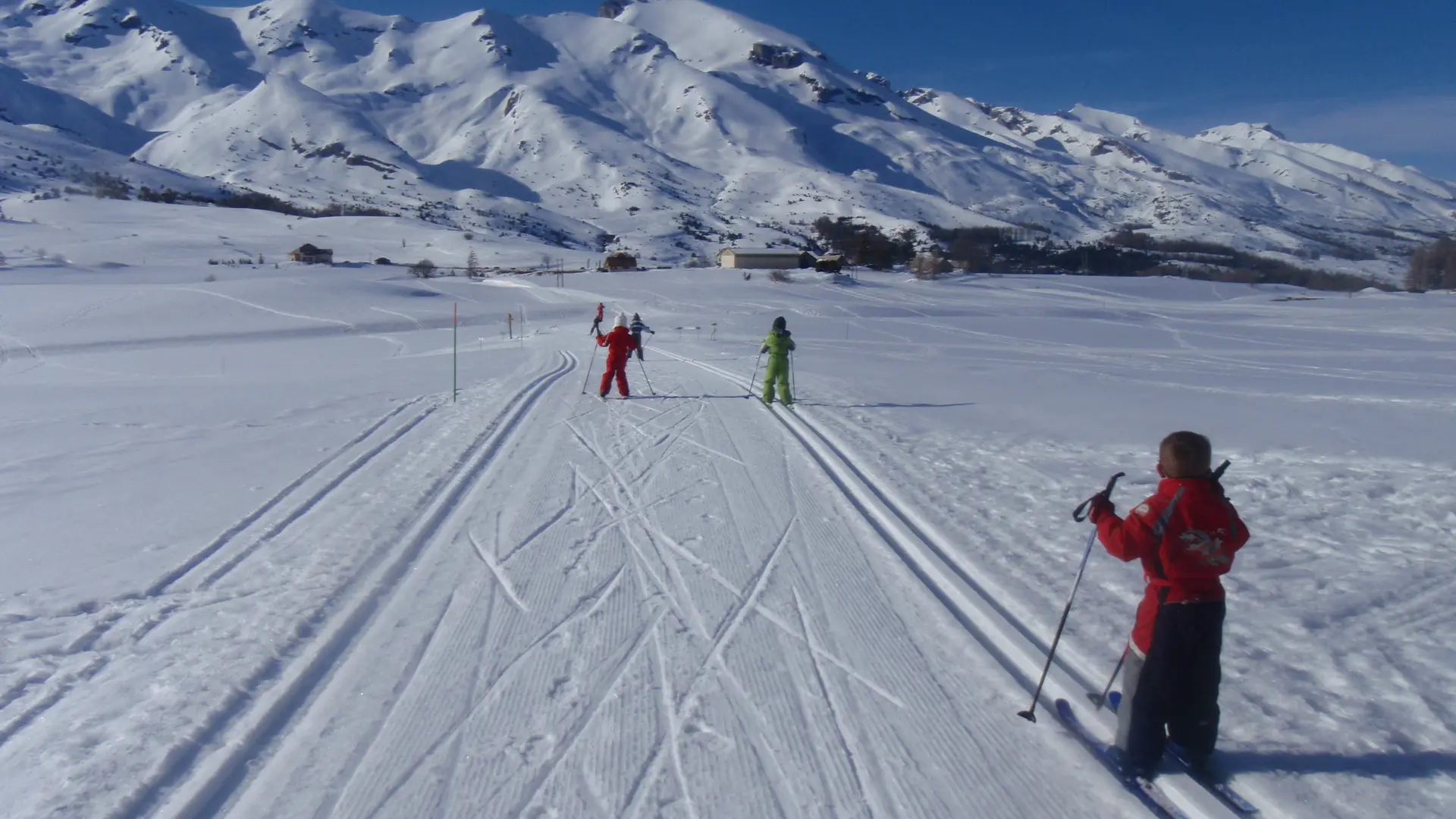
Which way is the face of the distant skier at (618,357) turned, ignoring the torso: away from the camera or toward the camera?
away from the camera

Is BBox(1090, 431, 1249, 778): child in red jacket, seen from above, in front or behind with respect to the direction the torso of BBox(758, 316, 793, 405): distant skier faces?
behind

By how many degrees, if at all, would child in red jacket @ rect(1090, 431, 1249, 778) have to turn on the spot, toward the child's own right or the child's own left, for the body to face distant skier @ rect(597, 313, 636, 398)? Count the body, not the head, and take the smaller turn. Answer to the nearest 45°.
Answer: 0° — they already face them

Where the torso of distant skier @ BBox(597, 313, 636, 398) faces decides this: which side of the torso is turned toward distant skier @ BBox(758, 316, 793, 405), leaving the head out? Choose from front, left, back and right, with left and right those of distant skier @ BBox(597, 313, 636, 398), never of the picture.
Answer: right

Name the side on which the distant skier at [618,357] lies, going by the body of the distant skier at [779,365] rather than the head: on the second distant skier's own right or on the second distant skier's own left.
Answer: on the second distant skier's own left

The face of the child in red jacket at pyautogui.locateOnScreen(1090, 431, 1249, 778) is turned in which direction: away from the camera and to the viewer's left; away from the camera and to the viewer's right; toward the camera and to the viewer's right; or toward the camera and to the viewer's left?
away from the camera and to the viewer's left

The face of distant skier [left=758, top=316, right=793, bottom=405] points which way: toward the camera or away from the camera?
away from the camera

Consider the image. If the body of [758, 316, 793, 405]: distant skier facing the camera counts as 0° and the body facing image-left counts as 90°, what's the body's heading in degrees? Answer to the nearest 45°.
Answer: approximately 180°

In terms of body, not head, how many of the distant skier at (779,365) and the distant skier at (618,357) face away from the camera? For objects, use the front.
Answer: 2

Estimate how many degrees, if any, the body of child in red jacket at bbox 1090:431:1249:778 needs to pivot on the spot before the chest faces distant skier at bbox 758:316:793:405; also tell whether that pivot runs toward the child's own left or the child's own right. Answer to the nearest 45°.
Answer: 0° — they already face them

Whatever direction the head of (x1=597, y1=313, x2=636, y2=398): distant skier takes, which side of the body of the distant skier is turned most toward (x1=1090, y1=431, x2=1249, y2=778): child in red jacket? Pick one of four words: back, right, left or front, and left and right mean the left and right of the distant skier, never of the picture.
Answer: back

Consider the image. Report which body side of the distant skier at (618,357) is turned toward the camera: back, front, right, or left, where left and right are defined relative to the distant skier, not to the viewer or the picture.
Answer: back
